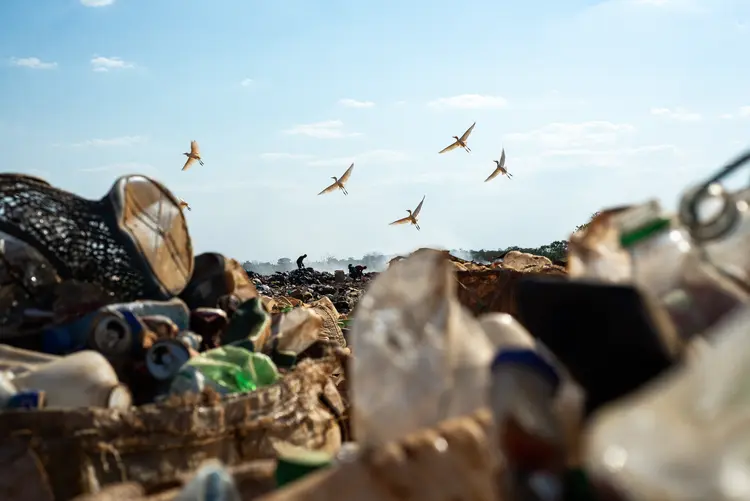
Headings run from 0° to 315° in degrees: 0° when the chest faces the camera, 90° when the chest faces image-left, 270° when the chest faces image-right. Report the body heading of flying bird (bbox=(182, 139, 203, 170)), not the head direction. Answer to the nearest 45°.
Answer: approximately 90°

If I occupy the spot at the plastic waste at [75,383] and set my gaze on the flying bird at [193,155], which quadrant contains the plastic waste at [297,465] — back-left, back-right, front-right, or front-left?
back-right

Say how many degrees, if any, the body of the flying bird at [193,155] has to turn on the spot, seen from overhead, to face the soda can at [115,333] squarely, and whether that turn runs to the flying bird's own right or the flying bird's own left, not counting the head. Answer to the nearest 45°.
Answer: approximately 90° to the flying bird's own left

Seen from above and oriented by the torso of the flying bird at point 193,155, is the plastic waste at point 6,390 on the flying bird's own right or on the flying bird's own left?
on the flying bird's own left

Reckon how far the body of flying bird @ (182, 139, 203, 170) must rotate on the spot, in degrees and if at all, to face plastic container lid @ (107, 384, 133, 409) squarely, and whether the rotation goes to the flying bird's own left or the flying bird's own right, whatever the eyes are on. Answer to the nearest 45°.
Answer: approximately 90° to the flying bird's own left

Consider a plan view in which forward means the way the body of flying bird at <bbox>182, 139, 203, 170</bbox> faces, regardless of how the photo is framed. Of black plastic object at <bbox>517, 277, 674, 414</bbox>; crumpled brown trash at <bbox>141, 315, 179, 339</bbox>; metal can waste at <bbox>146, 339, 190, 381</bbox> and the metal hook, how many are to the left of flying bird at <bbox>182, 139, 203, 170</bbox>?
4

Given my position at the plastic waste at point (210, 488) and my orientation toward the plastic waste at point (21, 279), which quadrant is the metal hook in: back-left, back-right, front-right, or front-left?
back-right

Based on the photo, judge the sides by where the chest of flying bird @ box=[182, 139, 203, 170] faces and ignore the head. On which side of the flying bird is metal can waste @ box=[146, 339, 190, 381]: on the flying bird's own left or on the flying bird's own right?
on the flying bird's own left
